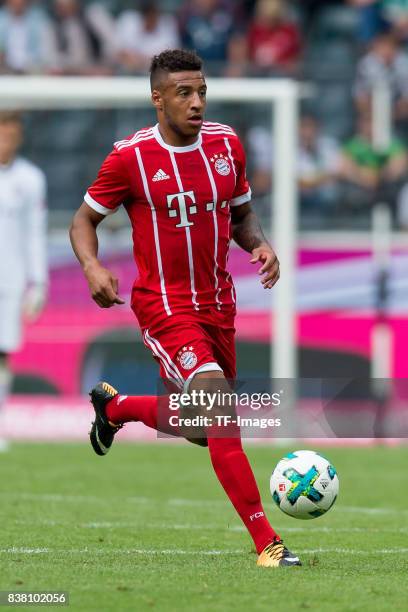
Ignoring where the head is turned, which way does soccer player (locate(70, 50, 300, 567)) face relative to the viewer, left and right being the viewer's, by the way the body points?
facing the viewer and to the right of the viewer

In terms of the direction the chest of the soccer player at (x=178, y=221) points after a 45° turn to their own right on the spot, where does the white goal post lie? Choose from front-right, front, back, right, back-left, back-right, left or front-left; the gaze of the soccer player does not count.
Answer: back
